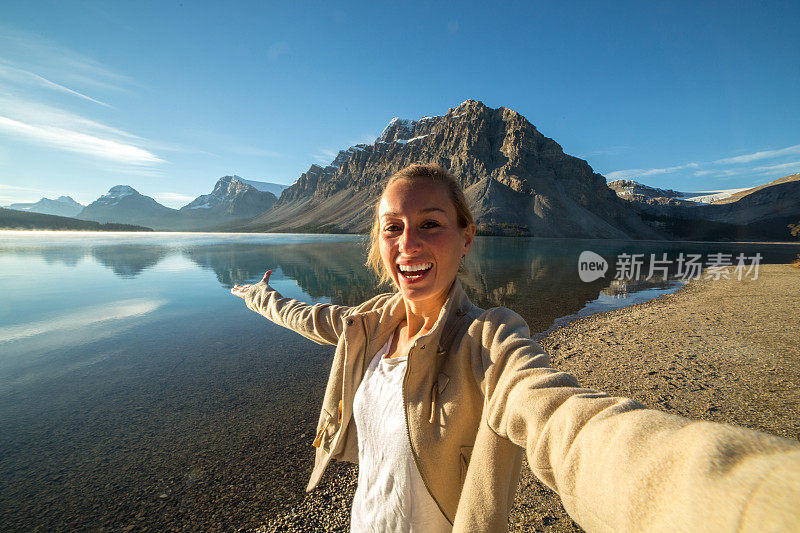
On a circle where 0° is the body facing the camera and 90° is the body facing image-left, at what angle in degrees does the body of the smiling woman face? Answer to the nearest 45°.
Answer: approximately 45°
